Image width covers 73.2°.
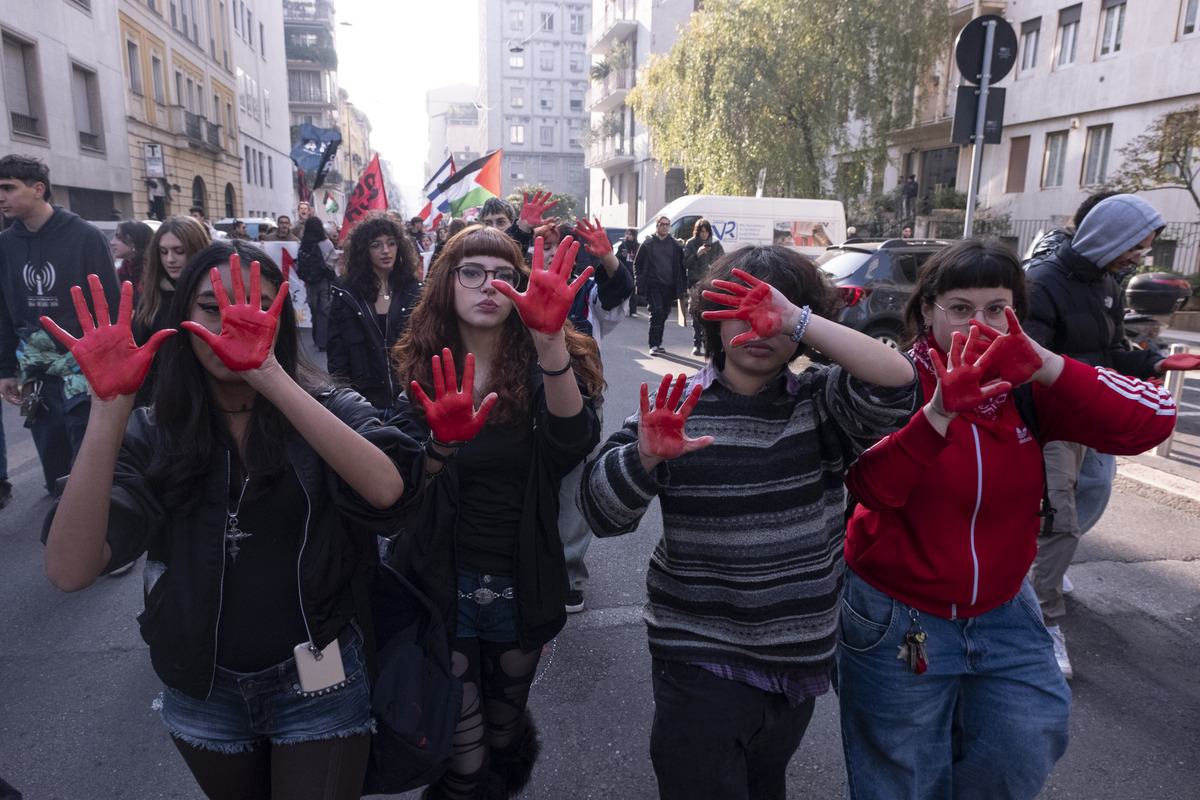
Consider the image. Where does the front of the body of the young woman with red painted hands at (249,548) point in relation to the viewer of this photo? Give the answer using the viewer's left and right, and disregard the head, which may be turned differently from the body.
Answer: facing the viewer

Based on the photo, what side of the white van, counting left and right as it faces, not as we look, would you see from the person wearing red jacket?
left

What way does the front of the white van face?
to the viewer's left

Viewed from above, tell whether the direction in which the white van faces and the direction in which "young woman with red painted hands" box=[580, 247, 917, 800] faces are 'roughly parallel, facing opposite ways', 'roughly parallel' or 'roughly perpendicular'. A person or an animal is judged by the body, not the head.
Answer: roughly perpendicular

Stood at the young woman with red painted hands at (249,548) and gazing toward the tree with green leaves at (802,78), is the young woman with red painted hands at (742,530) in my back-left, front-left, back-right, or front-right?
front-right

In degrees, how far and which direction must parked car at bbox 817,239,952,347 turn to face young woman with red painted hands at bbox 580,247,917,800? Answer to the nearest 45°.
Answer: approximately 135° to its right

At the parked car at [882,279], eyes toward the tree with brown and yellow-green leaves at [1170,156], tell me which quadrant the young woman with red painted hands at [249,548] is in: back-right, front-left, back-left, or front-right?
back-right

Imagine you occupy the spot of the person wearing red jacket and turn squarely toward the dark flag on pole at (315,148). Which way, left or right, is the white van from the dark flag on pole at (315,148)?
right

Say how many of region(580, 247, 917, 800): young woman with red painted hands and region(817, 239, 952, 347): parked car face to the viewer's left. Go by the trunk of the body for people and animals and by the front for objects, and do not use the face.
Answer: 0

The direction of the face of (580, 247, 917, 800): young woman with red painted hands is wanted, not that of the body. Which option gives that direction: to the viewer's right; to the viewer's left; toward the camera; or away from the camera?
toward the camera

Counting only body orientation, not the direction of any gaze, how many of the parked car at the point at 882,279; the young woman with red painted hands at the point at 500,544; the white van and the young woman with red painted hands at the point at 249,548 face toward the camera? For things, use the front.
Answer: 2

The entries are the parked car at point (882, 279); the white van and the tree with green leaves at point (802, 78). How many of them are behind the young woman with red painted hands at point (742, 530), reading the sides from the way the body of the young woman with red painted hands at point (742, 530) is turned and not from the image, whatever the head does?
3

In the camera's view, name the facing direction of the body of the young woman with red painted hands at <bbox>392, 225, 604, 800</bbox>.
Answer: toward the camera

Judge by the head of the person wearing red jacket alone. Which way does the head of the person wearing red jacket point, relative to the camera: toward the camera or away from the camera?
toward the camera

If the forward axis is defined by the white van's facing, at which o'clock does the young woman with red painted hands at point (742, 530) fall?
The young woman with red painted hands is roughly at 9 o'clock from the white van.

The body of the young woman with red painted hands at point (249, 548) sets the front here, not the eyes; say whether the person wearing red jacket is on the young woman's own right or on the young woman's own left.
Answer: on the young woman's own left
